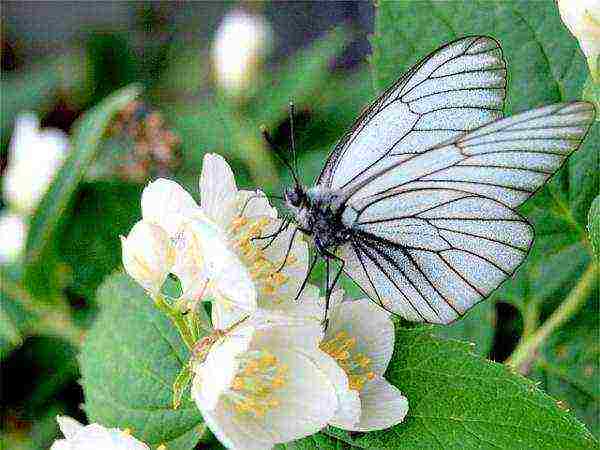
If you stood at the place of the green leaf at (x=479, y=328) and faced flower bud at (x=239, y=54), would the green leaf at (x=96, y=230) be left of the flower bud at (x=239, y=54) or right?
left

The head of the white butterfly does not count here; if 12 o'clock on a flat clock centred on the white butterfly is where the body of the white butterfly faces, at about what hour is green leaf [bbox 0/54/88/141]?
The green leaf is roughly at 2 o'clock from the white butterfly.

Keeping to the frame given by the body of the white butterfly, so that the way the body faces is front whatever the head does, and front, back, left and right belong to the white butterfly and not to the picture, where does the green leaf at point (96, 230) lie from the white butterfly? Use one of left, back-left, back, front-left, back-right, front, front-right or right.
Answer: front-right

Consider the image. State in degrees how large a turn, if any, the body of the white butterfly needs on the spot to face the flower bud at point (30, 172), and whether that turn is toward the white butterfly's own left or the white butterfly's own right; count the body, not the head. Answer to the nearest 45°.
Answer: approximately 45° to the white butterfly's own right

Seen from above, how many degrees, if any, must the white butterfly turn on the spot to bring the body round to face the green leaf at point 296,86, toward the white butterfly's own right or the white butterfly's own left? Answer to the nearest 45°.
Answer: approximately 90° to the white butterfly's own right

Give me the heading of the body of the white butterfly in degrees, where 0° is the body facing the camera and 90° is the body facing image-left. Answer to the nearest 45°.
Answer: approximately 90°
